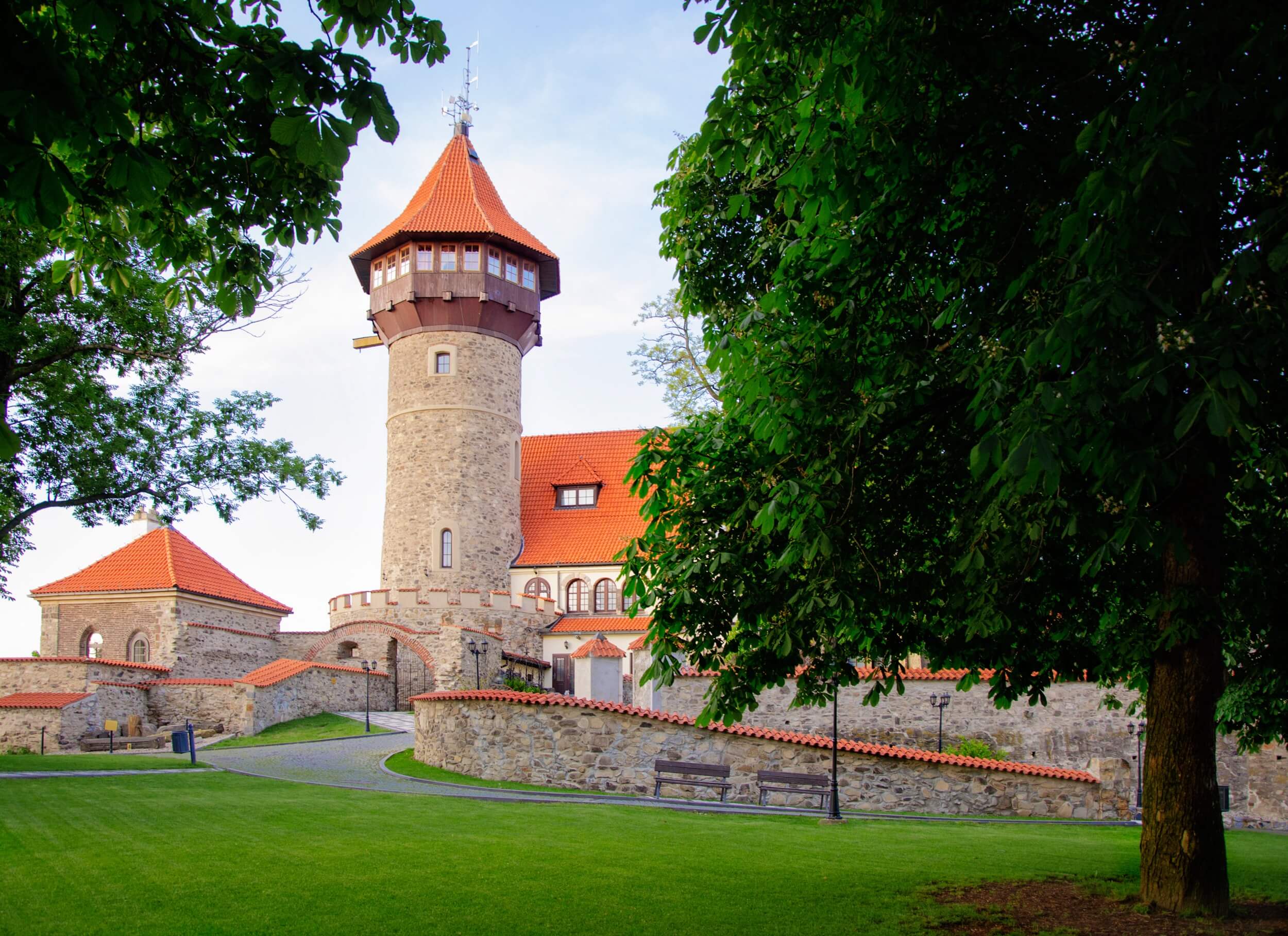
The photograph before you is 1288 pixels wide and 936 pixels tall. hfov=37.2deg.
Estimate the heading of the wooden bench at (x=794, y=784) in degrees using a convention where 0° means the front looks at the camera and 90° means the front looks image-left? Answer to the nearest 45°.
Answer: approximately 0°

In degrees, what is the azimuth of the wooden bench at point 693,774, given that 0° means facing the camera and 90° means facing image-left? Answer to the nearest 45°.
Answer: approximately 0°

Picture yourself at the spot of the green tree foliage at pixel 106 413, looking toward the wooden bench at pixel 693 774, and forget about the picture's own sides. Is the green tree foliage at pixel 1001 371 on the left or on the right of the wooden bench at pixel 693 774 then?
right

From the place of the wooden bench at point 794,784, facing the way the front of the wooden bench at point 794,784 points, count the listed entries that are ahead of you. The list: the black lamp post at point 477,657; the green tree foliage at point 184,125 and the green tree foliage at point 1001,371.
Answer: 2

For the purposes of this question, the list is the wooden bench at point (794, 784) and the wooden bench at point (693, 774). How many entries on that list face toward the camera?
2

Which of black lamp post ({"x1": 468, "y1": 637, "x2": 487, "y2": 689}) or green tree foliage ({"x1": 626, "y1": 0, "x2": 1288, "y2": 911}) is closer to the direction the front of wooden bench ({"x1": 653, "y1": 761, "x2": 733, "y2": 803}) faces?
the green tree foliage

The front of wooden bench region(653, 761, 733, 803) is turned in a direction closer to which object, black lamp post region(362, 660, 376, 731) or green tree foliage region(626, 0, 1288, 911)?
the green tree foliage

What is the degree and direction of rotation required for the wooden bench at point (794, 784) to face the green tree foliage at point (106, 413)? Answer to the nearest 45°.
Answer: approximately 90° to its right
